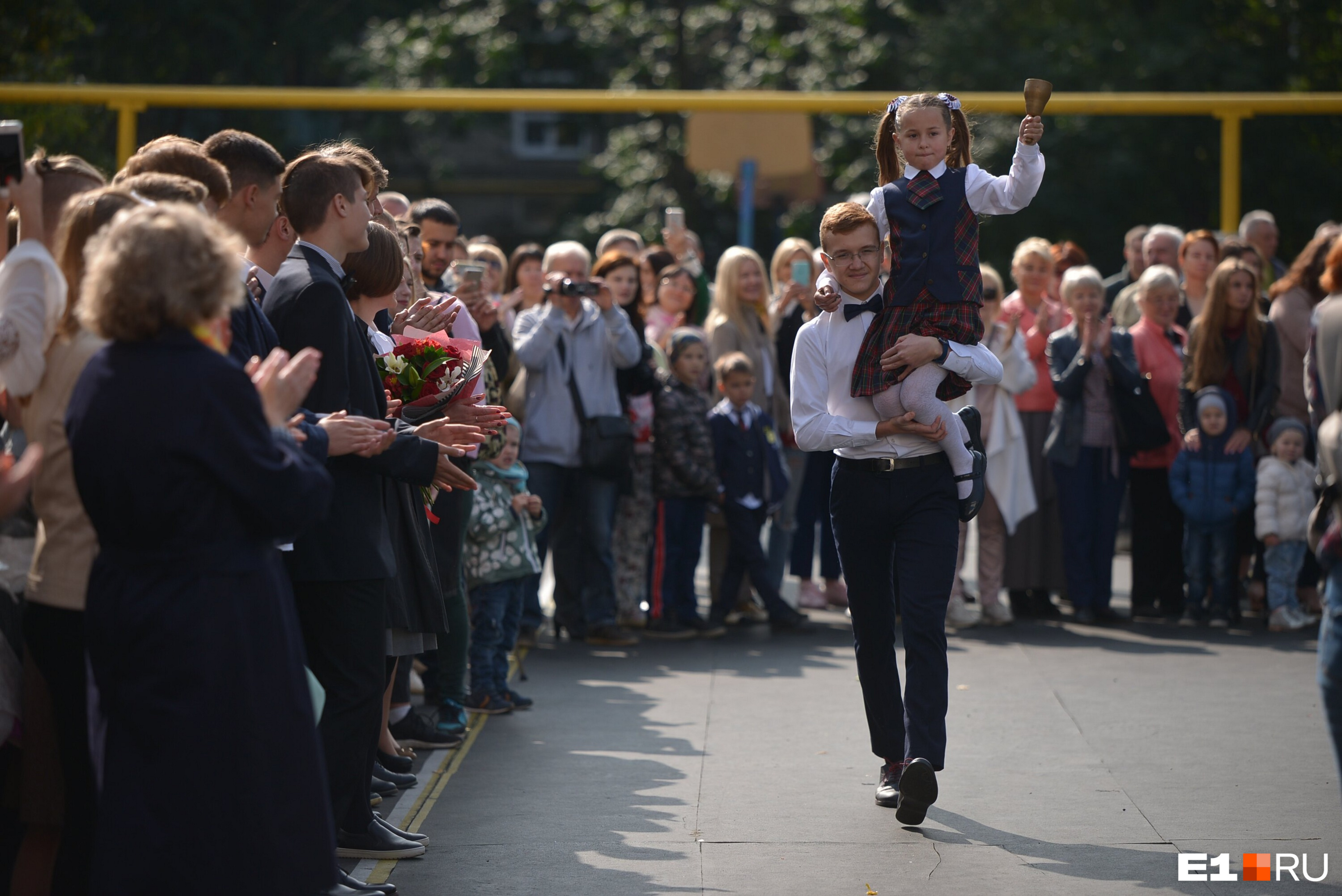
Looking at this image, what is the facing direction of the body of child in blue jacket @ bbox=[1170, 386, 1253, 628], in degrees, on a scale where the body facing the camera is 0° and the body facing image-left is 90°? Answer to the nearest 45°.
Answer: approximately 0°

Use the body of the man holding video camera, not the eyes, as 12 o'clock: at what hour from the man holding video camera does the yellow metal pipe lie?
The yellow metal pipe is roughly at 6 o'clock from the man holding video camera.

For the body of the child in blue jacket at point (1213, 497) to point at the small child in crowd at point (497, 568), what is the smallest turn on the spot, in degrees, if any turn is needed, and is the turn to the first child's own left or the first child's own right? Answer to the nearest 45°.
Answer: approximately 45° to the first child's own right

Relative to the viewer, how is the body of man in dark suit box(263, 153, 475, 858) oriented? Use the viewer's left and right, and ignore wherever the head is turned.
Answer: facing to the right of the viewer

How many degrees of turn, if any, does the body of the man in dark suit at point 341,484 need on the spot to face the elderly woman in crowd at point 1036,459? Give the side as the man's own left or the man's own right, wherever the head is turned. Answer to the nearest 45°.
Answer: approximately 45° to the man's own left

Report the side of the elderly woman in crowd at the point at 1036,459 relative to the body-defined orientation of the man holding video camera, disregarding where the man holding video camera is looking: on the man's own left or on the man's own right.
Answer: on the man's own left

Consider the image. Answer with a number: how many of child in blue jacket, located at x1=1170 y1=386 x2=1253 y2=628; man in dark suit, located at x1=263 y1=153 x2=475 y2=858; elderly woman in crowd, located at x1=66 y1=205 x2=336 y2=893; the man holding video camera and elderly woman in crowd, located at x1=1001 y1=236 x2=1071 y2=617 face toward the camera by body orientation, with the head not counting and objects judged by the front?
3

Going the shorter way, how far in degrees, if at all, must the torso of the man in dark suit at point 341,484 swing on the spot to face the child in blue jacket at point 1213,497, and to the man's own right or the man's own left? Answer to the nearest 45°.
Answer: approximately 45° to the man's own left

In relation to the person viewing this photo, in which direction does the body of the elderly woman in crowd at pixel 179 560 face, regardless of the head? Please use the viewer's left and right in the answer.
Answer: facing away from the viewer and to the right of the viewer

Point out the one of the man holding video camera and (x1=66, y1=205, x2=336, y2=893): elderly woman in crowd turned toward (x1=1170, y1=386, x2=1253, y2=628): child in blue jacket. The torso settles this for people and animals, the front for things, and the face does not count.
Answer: the elderly woman in crowd

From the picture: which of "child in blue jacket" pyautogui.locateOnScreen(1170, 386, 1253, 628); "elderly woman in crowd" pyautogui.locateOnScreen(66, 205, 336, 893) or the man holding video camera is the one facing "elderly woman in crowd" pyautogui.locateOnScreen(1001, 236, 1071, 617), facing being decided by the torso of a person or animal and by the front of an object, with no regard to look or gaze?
"elderly woman in crowd" pyautogui.locateOnScreen(66, 205, 336, 893)
